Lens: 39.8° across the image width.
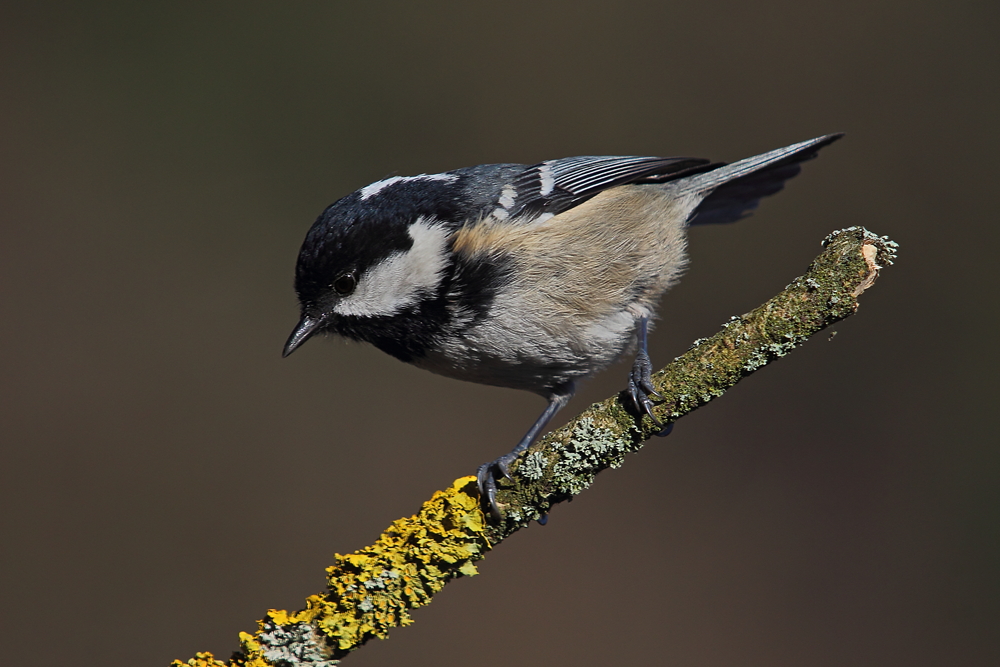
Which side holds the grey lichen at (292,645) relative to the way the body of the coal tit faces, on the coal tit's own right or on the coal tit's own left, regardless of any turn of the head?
on the coal tit's own left

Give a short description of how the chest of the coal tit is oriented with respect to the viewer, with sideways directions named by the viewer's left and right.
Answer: facing to the left of the viewer
